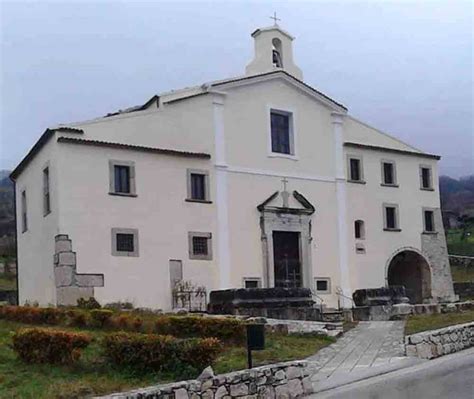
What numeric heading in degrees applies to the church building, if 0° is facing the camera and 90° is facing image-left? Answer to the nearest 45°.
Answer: approximately 315°

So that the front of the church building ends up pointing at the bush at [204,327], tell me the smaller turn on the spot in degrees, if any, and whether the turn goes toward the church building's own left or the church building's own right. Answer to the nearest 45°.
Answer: approximately 45° to the church building's own right

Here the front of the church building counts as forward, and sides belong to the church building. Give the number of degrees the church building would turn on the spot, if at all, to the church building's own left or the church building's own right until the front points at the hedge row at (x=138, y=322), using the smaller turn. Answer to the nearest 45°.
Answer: approximately 45° to the church building's own right

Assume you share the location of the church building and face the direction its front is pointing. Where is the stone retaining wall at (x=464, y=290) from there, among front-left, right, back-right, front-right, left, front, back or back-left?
left

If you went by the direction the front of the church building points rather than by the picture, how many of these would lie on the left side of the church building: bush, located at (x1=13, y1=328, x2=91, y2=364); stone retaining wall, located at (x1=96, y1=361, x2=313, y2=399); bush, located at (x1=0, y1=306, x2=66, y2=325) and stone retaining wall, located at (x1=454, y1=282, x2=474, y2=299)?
1

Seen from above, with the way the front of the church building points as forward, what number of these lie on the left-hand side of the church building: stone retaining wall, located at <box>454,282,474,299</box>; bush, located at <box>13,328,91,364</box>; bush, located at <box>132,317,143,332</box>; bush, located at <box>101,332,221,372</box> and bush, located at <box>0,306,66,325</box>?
1

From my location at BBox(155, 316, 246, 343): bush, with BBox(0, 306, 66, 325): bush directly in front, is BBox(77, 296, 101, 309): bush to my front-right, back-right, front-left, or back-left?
front-right

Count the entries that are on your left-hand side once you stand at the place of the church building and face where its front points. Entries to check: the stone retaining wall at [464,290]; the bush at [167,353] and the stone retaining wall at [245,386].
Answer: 1

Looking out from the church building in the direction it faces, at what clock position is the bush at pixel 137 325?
The bush is roughly at 2 o'clock from the church building.

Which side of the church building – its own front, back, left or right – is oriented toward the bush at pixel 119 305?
right

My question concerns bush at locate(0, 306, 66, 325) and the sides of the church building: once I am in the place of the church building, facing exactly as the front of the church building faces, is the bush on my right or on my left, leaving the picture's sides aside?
on my right

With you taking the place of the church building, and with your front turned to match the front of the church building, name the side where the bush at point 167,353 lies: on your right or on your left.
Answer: on your right

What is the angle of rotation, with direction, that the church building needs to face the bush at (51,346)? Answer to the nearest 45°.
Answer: approximately 45° to its right
